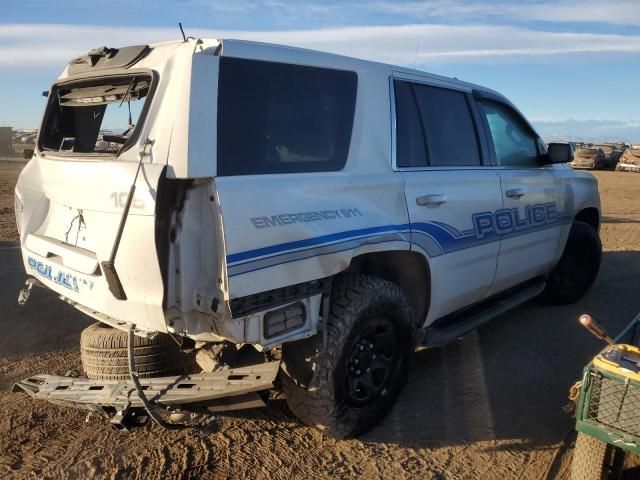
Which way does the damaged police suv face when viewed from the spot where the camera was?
facing away from the viewer and to the right of the viewer

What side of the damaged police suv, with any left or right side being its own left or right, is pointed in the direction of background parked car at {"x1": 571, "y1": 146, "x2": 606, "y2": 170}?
front

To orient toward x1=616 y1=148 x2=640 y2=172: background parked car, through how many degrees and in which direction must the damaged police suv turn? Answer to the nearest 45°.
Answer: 0° — it already faces it
